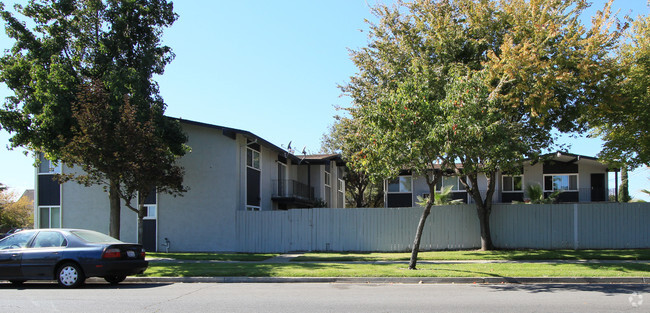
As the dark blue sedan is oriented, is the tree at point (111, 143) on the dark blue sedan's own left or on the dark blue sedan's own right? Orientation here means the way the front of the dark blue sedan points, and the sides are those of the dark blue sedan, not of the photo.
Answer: on the dark blue sedan's own right

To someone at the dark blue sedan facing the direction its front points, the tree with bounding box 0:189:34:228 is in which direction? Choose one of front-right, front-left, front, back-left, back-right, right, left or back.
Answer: front-right

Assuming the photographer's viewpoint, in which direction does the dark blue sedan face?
facing away from the viewer and to the left of the viewer

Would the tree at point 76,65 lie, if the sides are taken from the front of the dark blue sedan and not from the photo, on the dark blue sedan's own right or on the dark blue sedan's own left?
on the dark blue sedan's own right

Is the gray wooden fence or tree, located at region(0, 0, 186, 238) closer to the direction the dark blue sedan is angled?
the tree

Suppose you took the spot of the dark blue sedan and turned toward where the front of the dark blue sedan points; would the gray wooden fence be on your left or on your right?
on your right

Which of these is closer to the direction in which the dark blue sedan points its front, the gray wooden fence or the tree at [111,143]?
the tree
